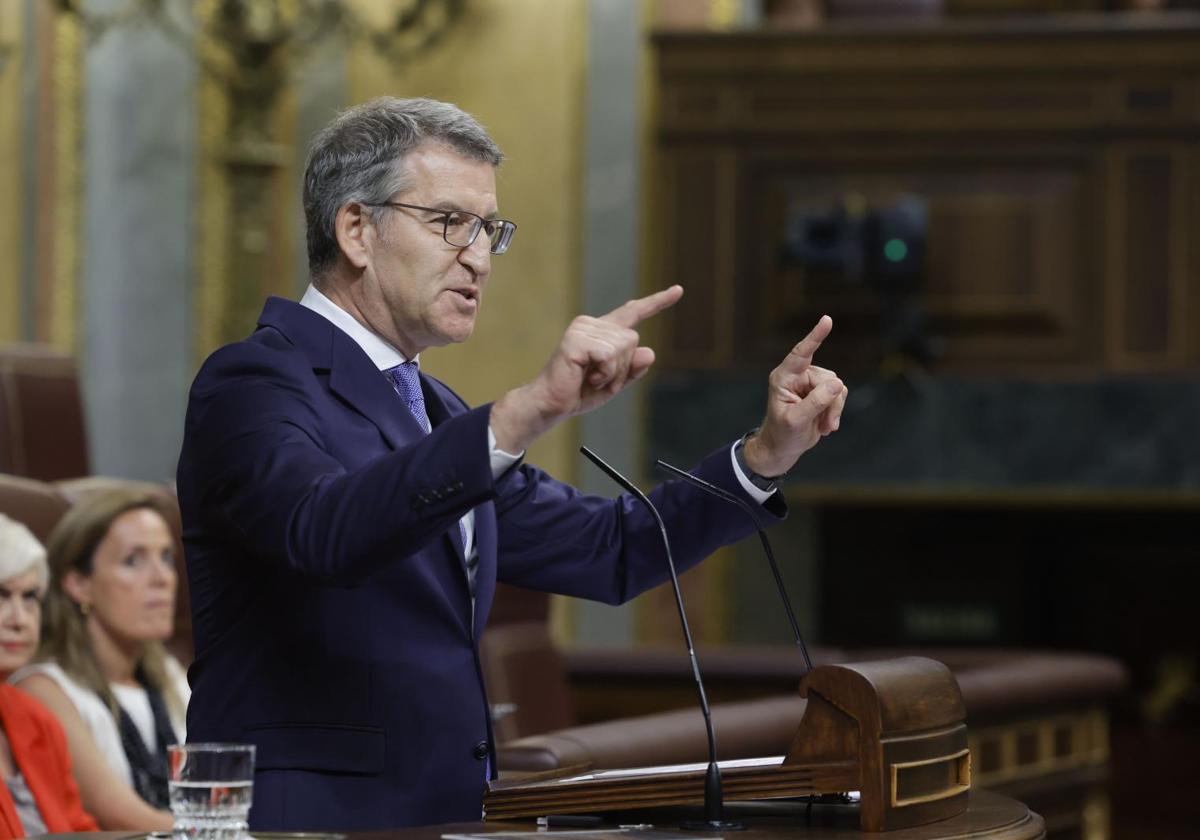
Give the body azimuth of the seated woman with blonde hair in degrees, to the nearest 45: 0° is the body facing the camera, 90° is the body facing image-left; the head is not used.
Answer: approximately 315°

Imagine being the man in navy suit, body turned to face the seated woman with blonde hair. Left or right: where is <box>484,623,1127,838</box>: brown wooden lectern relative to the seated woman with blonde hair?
right

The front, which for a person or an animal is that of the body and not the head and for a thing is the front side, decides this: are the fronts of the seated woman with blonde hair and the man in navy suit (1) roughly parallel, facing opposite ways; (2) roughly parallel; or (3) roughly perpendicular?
roughly parallel

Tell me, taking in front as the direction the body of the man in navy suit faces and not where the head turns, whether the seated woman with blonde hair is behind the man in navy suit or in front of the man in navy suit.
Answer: behind

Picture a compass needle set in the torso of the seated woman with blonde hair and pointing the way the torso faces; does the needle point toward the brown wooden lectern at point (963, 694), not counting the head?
no

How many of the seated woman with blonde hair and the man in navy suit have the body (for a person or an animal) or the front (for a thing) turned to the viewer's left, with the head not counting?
0

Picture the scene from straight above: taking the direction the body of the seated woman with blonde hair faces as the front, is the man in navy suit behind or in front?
in front

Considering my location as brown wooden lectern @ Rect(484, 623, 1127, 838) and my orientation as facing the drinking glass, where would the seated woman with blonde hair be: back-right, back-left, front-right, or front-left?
front-right

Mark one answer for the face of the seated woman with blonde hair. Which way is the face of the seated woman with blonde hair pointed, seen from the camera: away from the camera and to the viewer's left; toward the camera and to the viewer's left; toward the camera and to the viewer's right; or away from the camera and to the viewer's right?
toward the camera and to the viewer's right

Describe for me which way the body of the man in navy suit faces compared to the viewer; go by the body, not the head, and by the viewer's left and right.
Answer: facing the viewer and to the right of the viewer
